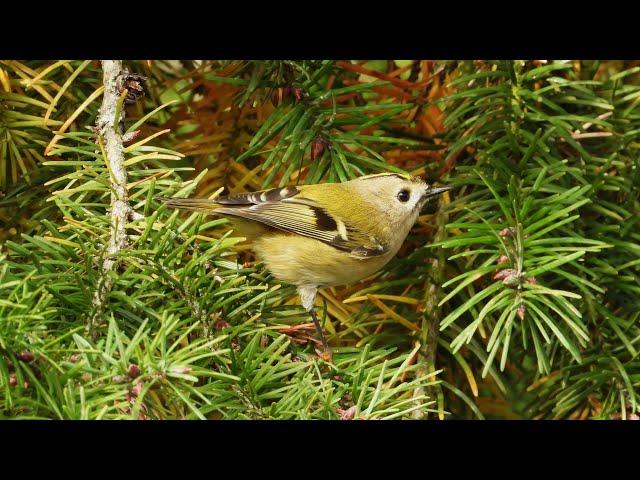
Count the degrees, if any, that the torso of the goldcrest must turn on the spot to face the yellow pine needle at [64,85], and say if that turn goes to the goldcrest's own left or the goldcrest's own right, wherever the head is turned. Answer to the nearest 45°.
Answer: approximately 135° to the goldcrest's own right

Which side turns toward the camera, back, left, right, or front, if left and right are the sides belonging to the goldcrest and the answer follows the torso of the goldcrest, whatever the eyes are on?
right

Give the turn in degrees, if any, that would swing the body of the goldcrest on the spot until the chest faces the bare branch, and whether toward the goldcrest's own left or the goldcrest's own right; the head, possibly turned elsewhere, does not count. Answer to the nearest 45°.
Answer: approximately 135° to the goldcrest's own right
